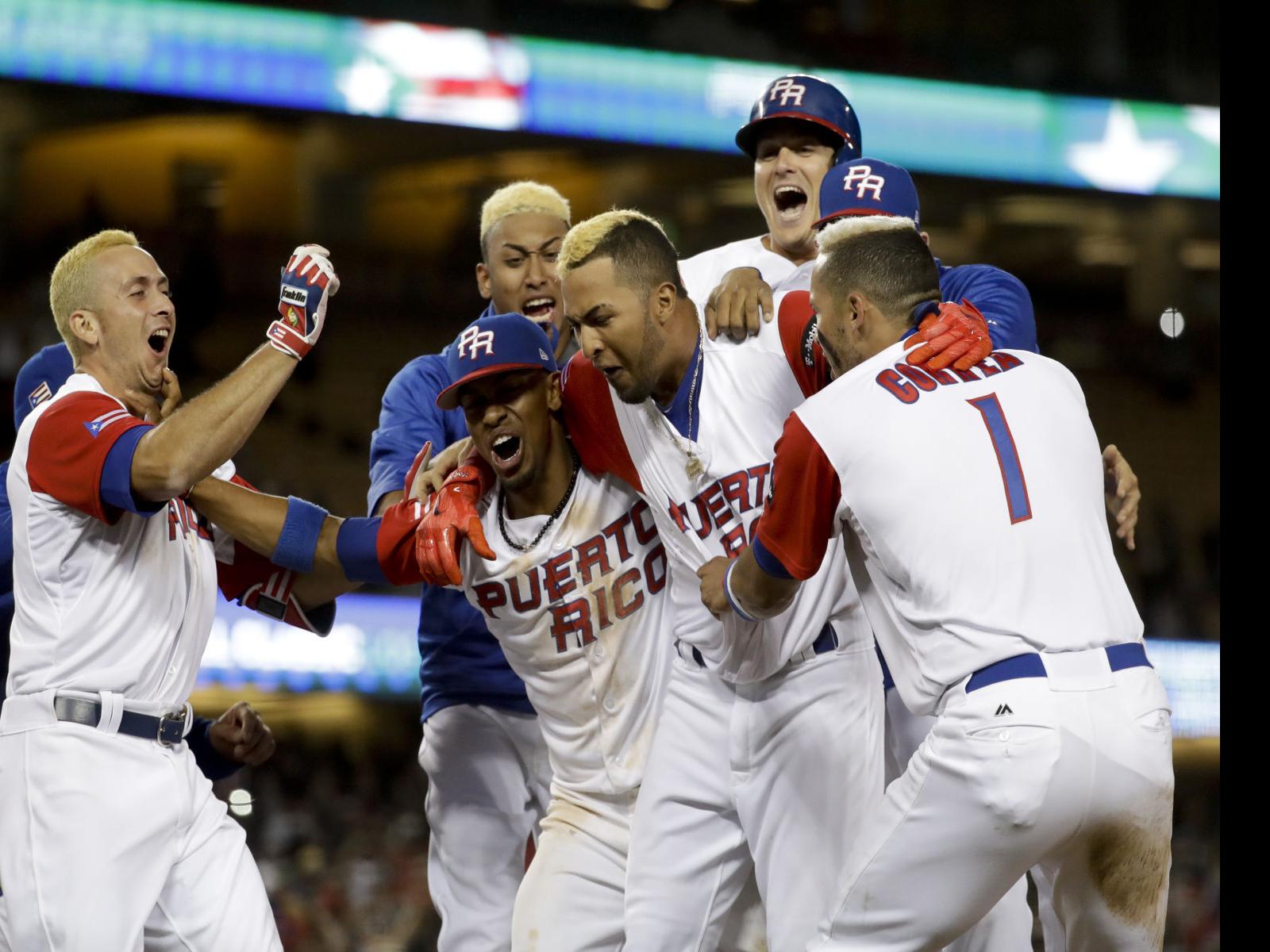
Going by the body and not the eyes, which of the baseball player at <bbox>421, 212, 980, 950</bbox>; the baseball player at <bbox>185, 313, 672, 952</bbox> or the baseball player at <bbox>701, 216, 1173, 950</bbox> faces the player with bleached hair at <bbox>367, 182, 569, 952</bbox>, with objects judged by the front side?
the baseball player at <bbox>701, 216, 1173, 950</bbox>

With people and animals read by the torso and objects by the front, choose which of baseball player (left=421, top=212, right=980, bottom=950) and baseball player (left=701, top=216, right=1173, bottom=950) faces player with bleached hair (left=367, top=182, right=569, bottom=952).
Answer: baseball player (left=701, top=216, right=1173, bottom=950)

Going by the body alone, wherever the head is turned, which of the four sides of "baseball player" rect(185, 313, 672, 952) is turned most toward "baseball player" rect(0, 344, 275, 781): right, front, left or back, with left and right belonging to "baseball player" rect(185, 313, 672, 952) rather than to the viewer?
right

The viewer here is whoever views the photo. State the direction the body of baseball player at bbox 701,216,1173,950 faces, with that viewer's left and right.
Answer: facing away from the viewer and to the left of the viewer

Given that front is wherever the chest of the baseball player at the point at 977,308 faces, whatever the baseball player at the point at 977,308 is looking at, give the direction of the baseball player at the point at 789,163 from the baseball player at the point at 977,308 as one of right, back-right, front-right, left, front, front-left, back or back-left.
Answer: right

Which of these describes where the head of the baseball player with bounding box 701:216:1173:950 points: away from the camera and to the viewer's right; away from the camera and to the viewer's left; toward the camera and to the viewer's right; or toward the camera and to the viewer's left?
away from the camera and to the viewer's left

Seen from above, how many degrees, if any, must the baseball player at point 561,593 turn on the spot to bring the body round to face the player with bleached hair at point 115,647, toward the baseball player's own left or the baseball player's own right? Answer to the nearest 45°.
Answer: approximately 90° to the baseball player's own right

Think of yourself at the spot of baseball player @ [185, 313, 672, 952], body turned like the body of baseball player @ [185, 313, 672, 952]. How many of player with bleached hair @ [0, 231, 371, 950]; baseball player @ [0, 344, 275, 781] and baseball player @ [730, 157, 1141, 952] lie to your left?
1

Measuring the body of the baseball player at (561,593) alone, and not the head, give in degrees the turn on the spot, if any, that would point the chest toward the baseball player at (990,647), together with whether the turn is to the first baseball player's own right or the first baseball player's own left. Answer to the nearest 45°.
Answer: approximately 45° to the first baseball player's own left

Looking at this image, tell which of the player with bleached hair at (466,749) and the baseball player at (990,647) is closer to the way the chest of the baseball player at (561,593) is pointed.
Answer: the baseball player

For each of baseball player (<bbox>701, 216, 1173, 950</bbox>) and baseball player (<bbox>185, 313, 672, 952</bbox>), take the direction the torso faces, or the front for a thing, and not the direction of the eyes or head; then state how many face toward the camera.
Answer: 1
